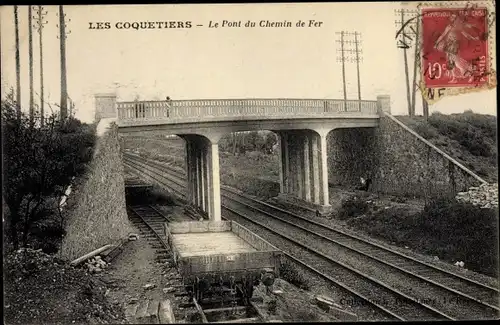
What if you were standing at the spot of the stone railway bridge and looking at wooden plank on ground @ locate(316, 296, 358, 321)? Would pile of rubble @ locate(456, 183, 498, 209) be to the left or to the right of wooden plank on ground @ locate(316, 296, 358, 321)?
left

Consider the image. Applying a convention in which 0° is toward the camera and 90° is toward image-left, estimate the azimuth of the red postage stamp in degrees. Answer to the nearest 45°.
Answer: approximately 0°

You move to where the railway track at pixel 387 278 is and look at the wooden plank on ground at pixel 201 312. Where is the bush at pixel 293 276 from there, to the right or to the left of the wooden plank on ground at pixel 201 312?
right
